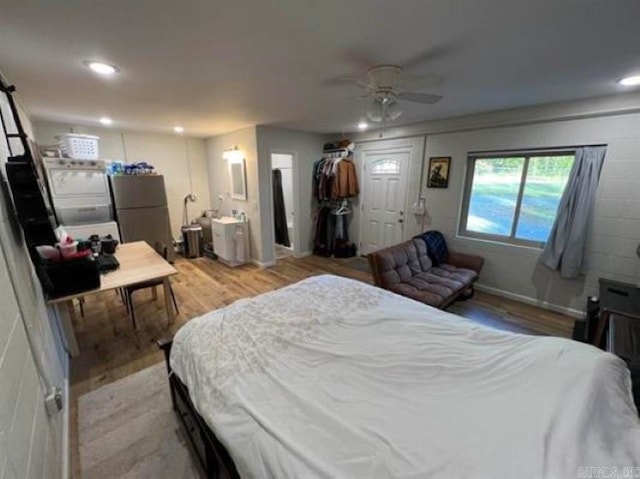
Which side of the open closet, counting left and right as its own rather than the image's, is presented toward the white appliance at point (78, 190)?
right

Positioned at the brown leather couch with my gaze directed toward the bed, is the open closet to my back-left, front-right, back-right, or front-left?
back-right

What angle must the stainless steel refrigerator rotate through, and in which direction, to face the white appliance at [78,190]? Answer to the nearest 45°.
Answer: approximately 90° to its right

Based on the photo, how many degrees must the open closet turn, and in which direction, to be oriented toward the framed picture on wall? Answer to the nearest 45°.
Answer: approximately 45° to its left

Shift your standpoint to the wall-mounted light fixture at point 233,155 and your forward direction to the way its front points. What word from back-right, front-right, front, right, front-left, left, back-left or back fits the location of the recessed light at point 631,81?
left

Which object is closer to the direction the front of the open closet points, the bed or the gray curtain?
the bed

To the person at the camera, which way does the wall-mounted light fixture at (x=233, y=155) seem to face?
facing the viewer and to the left of the viewer
